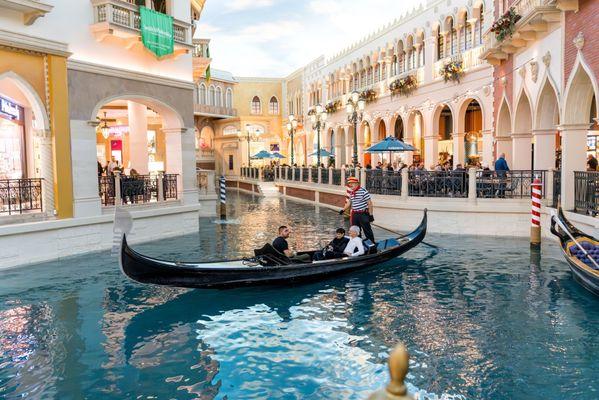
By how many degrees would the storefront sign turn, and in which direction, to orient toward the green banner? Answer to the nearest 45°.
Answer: approximately 45° to its left

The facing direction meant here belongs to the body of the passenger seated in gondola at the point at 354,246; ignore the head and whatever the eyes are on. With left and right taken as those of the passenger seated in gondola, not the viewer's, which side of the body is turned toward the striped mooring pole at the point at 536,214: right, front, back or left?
back

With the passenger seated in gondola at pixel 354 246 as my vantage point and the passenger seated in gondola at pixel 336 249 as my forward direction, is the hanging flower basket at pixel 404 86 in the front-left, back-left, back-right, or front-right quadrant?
back-right

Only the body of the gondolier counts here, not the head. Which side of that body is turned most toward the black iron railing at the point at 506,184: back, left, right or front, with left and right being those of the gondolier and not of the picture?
back

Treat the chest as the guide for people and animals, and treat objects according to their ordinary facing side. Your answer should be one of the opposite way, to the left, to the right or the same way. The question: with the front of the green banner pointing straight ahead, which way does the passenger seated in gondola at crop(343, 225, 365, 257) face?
to the right

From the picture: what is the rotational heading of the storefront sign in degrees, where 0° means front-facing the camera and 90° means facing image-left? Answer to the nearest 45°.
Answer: approximately 315°

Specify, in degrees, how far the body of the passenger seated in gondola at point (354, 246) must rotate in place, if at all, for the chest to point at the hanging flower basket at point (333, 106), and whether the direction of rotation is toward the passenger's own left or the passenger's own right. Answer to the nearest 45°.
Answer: approximately 135° to the passenger's own right

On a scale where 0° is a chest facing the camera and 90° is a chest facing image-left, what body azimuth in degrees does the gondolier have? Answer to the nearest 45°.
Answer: approximately 45°

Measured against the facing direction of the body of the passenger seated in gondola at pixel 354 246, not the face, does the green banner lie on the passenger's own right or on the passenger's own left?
on the passenger's own right
